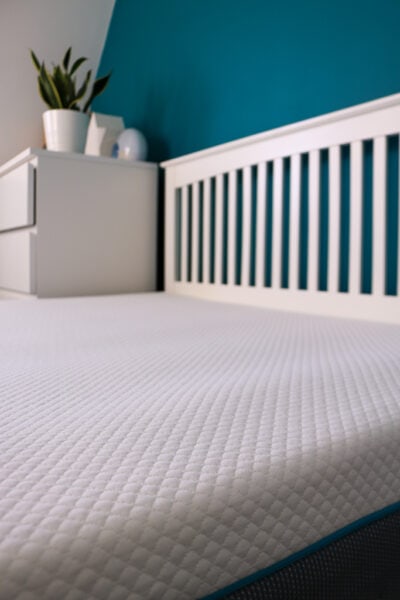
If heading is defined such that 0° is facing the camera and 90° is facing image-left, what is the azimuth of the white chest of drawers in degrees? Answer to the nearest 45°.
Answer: approximately 45°

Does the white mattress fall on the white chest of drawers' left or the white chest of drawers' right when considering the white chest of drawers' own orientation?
on its left

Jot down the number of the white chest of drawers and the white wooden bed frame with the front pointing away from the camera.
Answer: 0

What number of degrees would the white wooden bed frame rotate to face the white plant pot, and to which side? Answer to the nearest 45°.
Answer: approximately 90° to its right

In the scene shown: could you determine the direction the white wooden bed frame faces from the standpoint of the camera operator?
facing the viewer and to the left of the viewer

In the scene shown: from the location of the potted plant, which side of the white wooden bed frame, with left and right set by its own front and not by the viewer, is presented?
right
